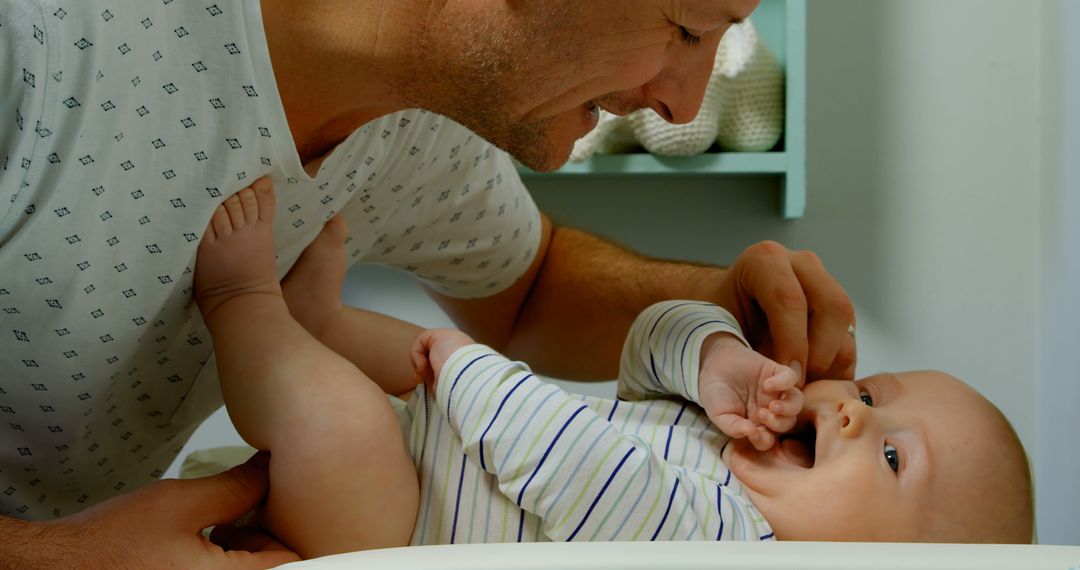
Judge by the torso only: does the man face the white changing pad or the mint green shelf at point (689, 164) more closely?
the white changing pad

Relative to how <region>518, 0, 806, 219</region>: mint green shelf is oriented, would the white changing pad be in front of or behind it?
in front

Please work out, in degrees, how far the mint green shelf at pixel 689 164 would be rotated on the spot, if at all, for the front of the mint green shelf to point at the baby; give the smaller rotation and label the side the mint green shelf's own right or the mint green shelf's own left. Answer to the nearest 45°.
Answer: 0° — it already faces them

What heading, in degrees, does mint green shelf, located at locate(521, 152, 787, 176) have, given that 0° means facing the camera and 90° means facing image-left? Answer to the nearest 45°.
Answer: approximately 0°

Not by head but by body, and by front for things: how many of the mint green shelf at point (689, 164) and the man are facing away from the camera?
0

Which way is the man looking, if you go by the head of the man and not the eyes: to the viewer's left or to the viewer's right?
to the viewer's right

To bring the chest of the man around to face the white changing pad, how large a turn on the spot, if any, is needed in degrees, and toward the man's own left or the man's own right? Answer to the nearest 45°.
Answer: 0° — they already face it

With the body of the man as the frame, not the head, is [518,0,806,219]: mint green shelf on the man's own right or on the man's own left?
on the man's own left

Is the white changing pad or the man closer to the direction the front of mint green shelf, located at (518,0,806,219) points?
the white changing pad

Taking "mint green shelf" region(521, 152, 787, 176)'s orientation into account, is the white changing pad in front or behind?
in front

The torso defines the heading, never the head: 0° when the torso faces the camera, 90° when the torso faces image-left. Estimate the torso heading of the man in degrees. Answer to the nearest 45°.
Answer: approximately 315°
